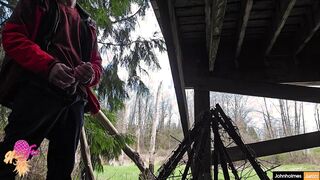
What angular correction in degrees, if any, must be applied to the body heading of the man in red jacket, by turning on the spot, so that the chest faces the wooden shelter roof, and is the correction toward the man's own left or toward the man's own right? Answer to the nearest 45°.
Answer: approximately 90° to the man's own left

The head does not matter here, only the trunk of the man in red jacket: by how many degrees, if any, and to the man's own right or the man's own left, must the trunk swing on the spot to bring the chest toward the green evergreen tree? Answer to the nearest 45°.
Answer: approximately 135° to the man's own left

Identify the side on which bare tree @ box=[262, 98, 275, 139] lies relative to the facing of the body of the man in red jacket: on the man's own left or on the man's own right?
on the man's own left

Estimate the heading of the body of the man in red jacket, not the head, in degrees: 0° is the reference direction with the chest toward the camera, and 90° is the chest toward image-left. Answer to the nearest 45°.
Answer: approximately 315°

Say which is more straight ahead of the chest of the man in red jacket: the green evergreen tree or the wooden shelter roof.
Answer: the wooden shelter roof
